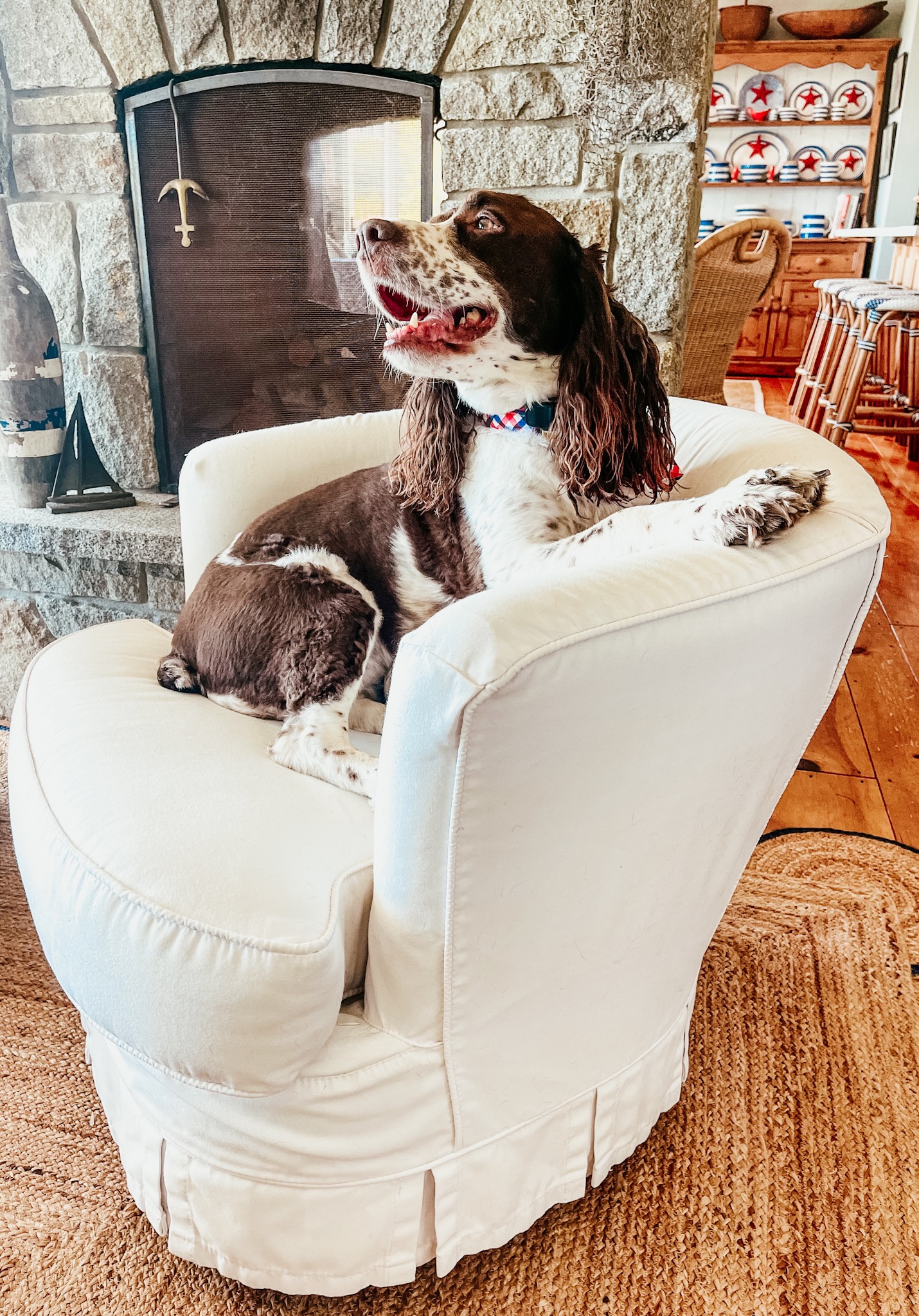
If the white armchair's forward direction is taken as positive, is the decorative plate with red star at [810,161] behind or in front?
behind

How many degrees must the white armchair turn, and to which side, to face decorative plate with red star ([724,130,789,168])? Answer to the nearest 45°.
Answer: approximately 135° to its right

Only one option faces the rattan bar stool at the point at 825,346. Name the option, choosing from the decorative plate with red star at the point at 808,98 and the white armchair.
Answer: the decorative plate with red star

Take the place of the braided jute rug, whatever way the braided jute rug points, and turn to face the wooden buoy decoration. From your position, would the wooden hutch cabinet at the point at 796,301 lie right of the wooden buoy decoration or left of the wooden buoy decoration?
right

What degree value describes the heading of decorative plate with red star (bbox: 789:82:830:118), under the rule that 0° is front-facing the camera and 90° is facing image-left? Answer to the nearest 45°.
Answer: approximately 0°

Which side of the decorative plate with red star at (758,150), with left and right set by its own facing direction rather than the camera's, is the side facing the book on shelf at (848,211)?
left

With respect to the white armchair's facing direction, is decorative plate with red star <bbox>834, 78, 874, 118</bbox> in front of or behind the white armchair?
behind

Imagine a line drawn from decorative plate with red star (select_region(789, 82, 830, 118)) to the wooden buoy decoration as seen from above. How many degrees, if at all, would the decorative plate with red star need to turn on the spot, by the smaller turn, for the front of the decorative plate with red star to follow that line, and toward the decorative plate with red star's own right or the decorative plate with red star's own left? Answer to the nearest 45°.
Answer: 0° — it already faces it

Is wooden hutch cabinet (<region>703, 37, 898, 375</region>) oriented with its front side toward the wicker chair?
yes
